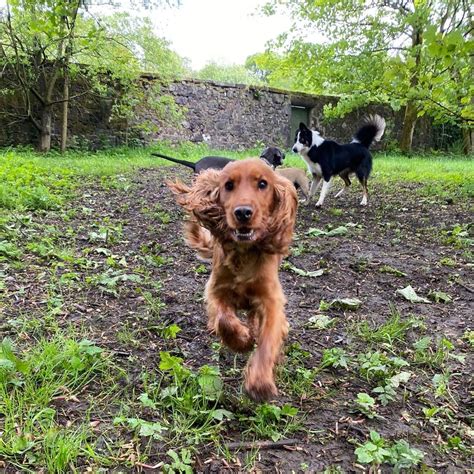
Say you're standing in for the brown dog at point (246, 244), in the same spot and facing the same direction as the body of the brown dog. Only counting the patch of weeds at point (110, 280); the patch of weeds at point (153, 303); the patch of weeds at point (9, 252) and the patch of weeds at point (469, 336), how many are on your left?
1

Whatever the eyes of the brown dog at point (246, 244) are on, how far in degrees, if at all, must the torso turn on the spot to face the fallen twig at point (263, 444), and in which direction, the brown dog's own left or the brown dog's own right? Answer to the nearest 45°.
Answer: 0° — it already faces it

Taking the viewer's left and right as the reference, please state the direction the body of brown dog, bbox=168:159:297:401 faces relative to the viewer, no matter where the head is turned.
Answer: facing the viewer

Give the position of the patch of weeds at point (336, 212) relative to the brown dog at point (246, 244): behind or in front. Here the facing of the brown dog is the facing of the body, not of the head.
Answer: behind

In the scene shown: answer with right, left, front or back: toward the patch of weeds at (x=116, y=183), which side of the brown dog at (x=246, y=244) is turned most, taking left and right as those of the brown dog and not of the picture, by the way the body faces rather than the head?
back

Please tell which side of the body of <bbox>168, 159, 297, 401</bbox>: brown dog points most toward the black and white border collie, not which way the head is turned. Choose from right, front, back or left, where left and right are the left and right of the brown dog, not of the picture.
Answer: back

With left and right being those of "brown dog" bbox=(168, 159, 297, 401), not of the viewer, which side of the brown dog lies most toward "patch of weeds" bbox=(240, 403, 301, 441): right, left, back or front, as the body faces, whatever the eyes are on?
front

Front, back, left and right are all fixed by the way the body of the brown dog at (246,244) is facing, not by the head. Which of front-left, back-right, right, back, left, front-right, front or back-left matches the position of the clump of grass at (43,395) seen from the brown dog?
front-right

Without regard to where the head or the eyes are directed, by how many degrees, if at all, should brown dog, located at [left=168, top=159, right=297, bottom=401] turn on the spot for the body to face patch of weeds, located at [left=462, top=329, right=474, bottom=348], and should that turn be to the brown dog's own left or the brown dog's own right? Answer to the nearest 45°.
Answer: approximately 90° to the brown dog's own left

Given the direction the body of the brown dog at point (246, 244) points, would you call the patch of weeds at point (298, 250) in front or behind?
behind

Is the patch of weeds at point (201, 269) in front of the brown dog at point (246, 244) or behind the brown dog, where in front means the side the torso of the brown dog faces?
behind
